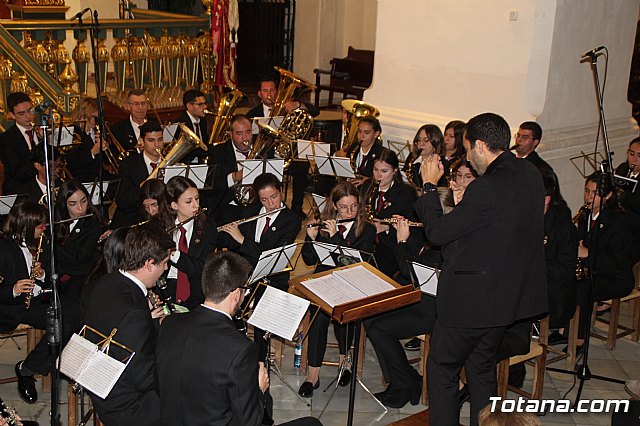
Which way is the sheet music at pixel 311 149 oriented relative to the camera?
away from the camera

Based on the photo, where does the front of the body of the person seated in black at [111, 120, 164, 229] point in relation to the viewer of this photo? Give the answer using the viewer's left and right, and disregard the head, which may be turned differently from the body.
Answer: facing the viewer and to the right of the viewer

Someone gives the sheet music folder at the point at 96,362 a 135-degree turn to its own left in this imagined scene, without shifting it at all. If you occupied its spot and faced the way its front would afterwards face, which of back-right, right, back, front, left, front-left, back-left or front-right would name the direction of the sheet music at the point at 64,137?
left

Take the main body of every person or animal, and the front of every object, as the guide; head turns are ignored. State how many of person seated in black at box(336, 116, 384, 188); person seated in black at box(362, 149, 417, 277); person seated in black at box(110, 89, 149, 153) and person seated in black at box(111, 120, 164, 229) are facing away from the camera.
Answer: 0

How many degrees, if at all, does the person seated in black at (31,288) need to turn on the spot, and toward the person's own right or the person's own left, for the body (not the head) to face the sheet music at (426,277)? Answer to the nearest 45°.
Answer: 0° — they already face it

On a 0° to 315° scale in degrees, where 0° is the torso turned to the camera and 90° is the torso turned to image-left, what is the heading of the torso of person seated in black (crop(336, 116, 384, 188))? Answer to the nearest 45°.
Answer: approximately 45°

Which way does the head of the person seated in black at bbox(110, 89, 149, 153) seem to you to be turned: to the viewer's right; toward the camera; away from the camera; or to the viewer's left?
toward the camera

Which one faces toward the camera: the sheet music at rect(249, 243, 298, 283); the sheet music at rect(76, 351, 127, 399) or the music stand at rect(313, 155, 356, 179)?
the sheet music at rect(76, 351, 127, 399)

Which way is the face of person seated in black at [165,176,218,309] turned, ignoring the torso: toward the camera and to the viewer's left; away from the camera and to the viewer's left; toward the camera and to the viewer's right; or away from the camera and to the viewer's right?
toward the camera and to the viewer's right

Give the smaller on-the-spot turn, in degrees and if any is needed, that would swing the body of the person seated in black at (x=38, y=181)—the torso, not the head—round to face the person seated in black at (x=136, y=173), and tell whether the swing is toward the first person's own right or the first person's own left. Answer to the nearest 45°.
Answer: approximately 45° to the first person's own left

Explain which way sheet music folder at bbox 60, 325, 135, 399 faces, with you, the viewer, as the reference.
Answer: facing the viewer and to the left of the viewer

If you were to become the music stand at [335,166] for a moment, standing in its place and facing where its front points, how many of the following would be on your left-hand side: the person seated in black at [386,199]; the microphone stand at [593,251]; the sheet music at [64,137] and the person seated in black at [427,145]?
1

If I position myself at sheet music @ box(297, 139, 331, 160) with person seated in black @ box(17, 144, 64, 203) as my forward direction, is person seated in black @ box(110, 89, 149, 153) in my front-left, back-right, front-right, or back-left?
front-right

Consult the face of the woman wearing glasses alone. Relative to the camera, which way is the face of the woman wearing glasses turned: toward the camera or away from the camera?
toward the camera

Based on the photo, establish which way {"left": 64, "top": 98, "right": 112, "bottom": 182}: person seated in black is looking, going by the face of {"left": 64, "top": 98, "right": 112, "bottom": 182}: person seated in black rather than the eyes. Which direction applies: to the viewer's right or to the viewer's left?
to the viewer's right

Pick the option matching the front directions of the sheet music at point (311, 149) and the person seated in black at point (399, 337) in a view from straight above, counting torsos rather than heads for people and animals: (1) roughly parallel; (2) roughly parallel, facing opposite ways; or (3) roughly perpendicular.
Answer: roughly perpendicular

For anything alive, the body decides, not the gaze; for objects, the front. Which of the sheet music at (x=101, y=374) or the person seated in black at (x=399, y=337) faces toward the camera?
the sheet music

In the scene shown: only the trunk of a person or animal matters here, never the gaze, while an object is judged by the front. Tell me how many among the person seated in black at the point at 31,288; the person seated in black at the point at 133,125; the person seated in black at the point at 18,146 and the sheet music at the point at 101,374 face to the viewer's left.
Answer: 0
